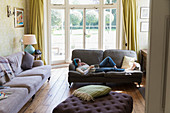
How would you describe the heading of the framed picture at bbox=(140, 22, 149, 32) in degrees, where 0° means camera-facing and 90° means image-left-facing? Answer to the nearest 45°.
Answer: approximately 0°

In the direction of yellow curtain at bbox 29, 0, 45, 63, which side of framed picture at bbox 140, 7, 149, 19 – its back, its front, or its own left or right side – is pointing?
right

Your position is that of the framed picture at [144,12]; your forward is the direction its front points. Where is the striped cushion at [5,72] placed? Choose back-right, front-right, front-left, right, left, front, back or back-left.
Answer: front-right

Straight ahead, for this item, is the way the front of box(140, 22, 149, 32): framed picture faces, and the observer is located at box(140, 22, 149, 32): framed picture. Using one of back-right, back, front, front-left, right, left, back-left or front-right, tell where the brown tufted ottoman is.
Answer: front

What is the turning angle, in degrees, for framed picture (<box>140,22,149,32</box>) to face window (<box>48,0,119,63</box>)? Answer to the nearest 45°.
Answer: approximately 90° to its right

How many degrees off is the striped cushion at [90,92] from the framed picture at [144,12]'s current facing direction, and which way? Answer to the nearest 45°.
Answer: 0° — it already faces it

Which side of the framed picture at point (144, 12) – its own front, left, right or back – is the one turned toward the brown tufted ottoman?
front

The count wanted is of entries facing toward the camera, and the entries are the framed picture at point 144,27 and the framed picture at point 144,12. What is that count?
2
